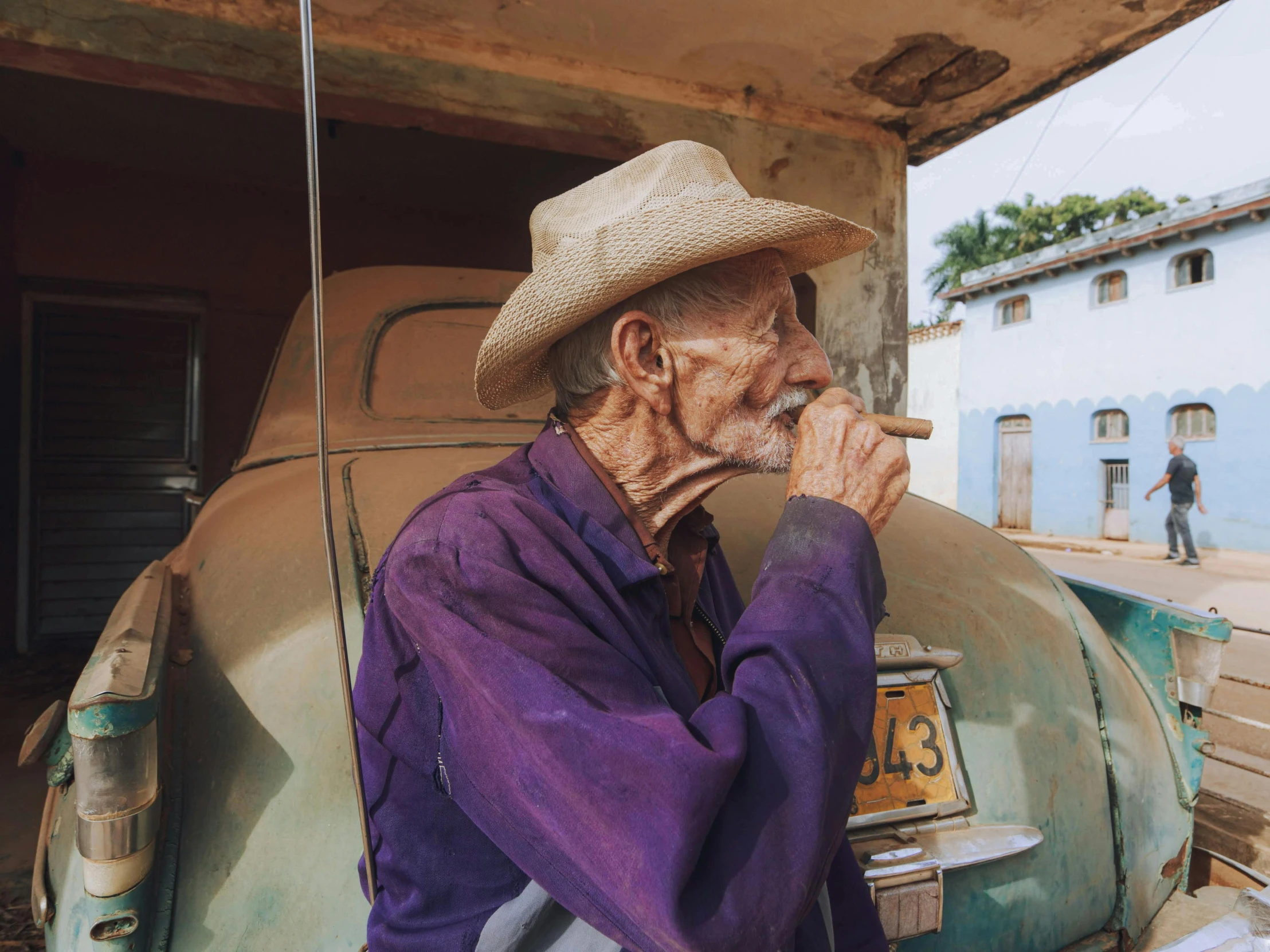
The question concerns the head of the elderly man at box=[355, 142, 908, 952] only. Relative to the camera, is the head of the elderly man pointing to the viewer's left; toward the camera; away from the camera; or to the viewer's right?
to the viewer's right

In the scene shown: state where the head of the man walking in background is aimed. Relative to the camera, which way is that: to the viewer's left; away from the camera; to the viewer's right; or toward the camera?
to the viewer's left

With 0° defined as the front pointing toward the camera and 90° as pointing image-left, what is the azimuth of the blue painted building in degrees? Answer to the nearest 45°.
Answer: approximately 45°

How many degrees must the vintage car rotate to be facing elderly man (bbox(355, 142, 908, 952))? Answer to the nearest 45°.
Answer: approximately 180°

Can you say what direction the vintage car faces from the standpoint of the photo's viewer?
facing away from the viewer and to the left of the viewer

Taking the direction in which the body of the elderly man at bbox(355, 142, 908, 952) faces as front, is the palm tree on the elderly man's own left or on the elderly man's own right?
on the elderly man's own left

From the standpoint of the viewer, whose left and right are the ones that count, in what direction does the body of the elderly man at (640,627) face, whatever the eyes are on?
facing to the right of the viewer

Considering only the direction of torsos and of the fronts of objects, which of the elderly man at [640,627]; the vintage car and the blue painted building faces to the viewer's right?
the elderly man

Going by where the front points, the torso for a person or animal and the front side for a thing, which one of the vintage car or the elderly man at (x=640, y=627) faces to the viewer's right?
the elderly man

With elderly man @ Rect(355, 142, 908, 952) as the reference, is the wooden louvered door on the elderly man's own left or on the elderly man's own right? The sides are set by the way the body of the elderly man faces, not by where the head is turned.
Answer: on the elderly man's own left

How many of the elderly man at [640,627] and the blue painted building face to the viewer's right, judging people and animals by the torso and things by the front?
1

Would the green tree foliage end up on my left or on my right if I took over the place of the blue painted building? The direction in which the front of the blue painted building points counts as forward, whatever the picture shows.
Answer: on my right

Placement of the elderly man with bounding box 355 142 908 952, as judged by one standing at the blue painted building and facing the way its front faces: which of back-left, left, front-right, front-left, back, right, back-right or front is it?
front-left

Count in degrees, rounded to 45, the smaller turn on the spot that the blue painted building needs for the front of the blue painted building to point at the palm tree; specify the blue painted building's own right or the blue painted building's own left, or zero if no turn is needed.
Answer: approximately 135° to the blue painted building's own right
